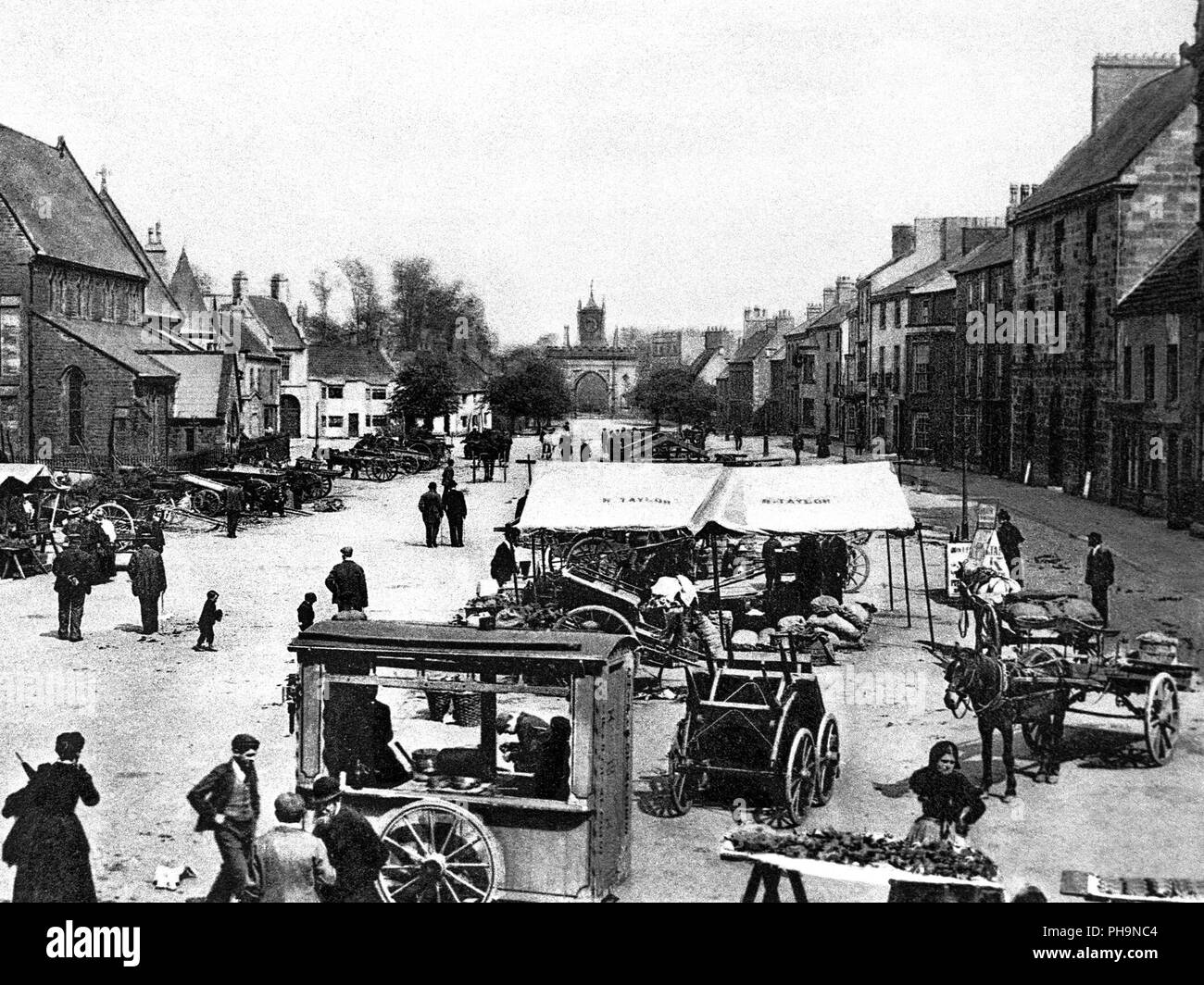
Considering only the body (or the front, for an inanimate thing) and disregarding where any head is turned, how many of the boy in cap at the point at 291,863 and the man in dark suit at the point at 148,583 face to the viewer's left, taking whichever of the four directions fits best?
0

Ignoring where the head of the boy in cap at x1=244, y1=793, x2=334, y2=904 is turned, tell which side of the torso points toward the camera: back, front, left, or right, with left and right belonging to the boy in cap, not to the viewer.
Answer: back

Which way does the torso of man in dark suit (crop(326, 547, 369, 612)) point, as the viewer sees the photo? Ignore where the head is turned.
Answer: away from the camera

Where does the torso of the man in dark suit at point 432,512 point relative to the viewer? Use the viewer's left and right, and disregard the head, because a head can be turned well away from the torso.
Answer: facing away from the viewer

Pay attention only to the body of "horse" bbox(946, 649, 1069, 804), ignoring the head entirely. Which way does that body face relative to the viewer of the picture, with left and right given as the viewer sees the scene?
facing the viewer and to the left of the viewer

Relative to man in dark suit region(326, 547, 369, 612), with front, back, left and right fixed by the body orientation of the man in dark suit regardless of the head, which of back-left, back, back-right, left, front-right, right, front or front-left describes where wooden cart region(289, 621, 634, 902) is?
back

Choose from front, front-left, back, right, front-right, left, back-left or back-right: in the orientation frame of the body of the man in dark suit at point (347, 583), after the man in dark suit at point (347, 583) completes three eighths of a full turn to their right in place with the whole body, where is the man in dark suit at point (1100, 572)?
front-left

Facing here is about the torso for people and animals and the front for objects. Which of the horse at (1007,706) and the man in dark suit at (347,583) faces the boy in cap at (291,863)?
the horse
